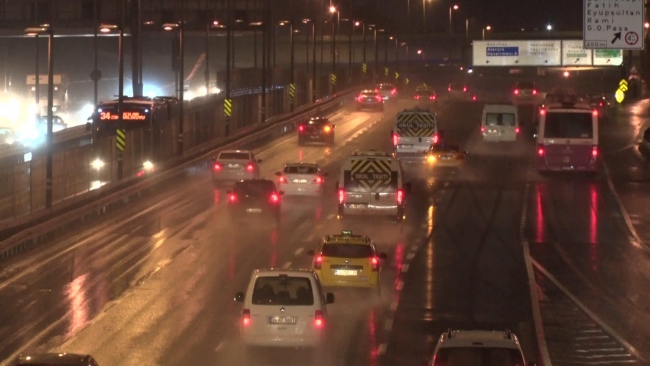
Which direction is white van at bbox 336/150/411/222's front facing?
away from the camera

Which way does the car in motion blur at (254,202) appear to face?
away from the camera

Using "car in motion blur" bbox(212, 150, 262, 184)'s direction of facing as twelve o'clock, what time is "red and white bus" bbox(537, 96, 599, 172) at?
"red and white bus" bbox(537, 96, 599, 172) is roughly at 3 o'clock from "car in motion blur" bbox(212, 150, 262, 184).

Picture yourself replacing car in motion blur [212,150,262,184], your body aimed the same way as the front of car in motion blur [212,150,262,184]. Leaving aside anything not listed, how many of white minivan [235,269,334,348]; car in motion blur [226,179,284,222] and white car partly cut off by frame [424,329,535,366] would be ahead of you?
0

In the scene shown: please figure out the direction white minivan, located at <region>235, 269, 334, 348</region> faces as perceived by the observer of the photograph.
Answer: facing away from the viewer

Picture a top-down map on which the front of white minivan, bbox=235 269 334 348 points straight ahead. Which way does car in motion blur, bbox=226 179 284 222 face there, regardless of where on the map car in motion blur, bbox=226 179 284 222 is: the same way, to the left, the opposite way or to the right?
the same way

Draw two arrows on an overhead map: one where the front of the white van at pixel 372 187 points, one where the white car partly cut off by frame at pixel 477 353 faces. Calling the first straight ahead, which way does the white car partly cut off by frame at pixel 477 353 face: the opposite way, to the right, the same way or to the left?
the same way

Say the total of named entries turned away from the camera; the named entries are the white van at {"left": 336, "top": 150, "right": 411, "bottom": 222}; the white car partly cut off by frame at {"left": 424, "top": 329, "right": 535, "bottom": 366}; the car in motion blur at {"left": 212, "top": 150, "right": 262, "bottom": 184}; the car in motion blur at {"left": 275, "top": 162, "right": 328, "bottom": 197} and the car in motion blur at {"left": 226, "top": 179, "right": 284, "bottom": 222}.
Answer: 5

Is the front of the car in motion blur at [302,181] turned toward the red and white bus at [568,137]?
no

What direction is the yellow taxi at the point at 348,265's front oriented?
away from the camera

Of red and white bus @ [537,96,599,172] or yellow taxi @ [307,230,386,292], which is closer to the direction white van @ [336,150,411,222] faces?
the red and white bus

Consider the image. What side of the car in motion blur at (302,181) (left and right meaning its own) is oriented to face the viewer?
back

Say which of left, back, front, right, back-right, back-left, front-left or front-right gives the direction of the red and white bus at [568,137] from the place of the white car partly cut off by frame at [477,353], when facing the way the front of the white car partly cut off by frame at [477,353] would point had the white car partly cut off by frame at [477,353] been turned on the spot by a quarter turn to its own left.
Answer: right

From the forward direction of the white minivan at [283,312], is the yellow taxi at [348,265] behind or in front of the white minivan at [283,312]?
in front

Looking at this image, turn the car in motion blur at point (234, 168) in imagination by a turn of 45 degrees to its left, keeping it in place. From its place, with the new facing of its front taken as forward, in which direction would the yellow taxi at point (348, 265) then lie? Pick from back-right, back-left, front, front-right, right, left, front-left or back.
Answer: back-left

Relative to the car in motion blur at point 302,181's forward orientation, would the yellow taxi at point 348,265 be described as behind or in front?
behind

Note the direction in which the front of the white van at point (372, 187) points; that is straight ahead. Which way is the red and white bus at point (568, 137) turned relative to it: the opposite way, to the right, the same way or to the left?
the same way

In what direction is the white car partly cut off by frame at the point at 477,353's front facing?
away from the camera

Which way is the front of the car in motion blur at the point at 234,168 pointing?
away from the camera

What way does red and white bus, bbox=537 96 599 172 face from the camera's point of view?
away from the camera
